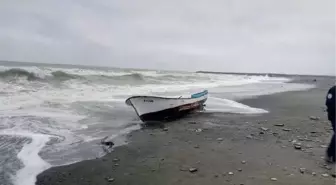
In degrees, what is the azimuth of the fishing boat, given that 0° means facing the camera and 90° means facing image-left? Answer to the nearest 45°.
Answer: approximately 45°

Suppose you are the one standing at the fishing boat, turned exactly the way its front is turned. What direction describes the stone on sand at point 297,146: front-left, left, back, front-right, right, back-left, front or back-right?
left
